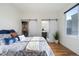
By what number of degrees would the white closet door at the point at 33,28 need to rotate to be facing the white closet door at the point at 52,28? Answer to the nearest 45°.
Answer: approximately 90° to its left

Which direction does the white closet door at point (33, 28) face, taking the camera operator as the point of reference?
facing the viewer

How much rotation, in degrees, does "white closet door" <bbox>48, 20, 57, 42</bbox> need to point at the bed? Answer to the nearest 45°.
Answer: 0° — it already faces it

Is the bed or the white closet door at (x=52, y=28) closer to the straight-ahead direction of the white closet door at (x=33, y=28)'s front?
the bed

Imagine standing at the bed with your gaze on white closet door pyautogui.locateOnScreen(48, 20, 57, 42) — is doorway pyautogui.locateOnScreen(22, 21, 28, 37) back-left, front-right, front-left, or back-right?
front-left

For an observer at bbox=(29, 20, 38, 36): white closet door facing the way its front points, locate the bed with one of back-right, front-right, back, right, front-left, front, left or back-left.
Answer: front

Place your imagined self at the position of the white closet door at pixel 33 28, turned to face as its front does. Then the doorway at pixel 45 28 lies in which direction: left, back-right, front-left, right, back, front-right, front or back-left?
left

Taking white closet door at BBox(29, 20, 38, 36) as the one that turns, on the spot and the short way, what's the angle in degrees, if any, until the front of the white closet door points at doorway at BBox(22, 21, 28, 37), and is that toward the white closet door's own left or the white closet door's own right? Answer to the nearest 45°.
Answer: approximately 90° to the white closet door's own right

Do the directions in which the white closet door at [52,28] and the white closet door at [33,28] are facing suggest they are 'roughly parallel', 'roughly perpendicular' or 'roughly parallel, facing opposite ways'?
roughly parallel

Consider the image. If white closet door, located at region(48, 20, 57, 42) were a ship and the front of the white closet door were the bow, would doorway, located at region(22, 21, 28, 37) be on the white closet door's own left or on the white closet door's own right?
on the white closet door's own right

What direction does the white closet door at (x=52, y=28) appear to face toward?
toward the camera

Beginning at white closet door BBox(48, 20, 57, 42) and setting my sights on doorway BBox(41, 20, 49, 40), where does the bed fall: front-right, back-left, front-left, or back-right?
front-left

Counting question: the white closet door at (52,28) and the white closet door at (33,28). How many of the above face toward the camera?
2
